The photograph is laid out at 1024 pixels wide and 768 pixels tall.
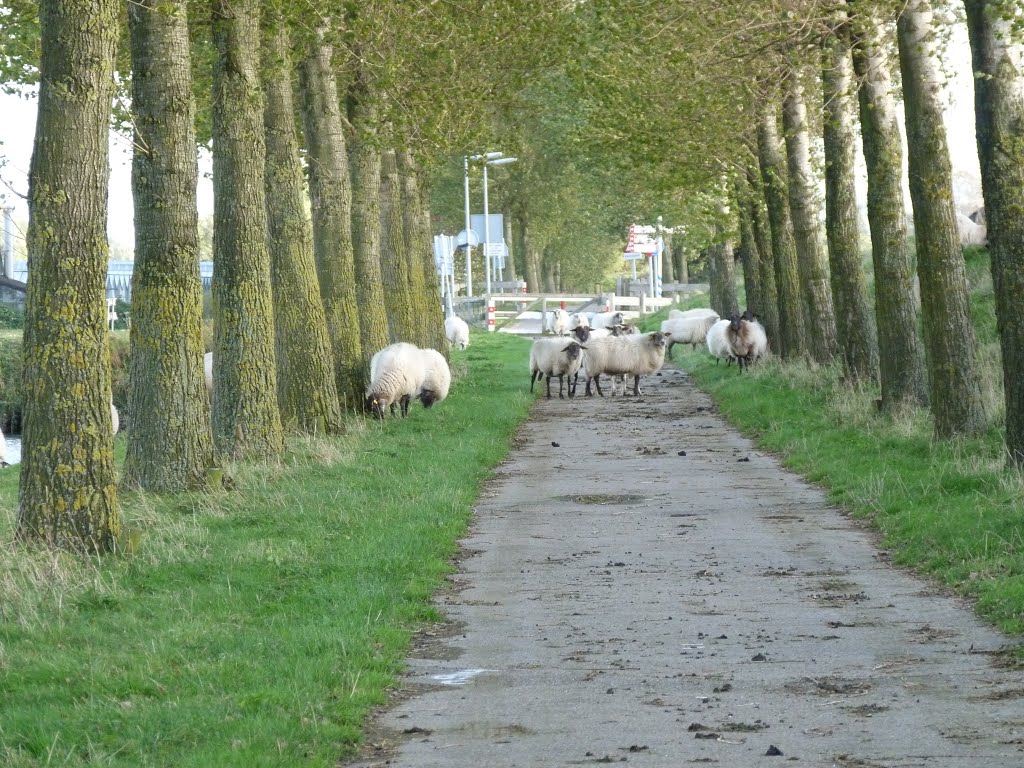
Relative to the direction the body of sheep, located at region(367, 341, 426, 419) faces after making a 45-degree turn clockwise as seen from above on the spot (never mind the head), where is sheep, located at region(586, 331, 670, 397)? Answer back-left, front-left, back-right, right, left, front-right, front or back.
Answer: back-right

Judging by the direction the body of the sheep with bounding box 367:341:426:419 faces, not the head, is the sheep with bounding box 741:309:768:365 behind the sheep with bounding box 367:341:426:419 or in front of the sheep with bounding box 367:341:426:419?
behind

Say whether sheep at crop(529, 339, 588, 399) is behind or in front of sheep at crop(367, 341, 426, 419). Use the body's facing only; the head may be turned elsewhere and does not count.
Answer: behind

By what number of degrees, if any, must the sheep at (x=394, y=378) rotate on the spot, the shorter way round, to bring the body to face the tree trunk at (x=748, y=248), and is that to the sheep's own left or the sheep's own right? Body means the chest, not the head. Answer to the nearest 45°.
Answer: approximately 180°

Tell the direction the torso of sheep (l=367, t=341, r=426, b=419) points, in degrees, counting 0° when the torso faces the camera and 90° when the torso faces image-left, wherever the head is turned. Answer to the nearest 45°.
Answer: approximately 45°

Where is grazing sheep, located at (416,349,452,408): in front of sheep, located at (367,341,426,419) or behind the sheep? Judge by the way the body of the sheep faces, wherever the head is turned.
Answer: behind
